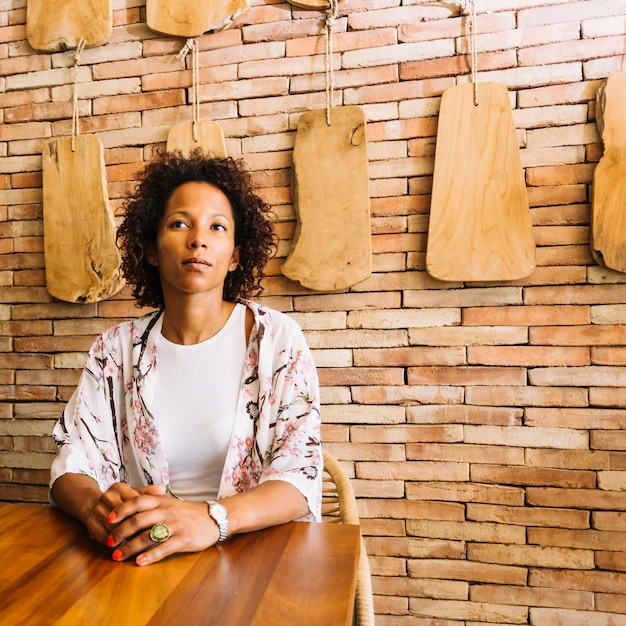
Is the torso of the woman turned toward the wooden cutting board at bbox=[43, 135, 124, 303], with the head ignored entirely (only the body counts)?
no

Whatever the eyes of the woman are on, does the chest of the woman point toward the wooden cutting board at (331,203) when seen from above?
no

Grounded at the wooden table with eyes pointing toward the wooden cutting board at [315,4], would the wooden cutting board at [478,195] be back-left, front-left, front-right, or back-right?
front-right

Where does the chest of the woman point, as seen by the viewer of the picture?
toward the camera

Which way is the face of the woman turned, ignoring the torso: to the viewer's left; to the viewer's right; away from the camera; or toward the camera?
toward the camera

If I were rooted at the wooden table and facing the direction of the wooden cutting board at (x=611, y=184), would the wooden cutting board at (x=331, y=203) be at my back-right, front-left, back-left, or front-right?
front-left

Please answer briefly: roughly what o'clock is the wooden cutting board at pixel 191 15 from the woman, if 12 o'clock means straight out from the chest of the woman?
The wooden cutting board is roughly at 6 o'clock from the woman.

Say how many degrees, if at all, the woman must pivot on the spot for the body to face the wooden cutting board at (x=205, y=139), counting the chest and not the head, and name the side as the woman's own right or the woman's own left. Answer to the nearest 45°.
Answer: approximately 180°

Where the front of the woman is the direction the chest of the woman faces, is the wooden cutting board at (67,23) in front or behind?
behind

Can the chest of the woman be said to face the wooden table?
yes

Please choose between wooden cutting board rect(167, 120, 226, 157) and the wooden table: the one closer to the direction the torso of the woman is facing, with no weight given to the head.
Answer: the wooden table

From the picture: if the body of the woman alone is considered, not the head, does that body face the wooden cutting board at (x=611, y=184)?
no

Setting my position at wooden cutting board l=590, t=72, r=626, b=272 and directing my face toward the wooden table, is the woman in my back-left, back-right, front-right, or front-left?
front-right
